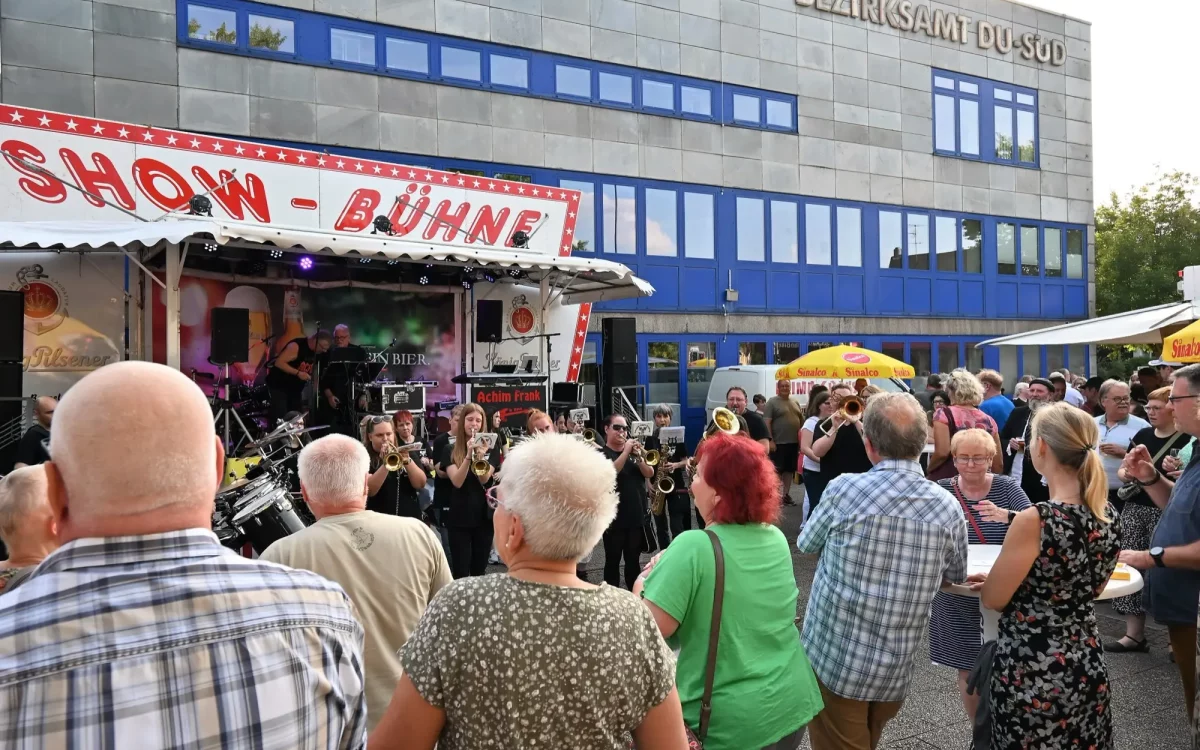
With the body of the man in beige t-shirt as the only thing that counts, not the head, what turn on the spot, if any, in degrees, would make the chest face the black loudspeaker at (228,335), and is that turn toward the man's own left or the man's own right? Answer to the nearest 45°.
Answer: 0° — they already face it

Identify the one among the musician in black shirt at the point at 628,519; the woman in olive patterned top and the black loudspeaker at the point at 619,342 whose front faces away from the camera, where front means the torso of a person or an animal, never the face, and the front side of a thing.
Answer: the woman in olive patterned top

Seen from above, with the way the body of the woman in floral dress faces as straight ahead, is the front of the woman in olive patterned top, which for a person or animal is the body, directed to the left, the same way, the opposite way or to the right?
the same way

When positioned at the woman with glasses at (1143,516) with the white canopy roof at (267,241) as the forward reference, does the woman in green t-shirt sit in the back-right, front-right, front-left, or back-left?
front-left

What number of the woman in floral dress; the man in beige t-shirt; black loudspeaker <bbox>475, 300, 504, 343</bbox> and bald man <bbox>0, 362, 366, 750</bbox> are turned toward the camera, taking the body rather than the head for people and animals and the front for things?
1

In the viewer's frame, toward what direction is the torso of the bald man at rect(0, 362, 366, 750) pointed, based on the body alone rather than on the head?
away from the camera

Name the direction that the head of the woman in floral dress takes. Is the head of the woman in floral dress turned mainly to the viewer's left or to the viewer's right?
to the viewer's left

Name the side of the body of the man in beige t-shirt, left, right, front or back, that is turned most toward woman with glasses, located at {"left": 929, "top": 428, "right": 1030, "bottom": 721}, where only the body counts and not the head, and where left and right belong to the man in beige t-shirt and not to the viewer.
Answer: right

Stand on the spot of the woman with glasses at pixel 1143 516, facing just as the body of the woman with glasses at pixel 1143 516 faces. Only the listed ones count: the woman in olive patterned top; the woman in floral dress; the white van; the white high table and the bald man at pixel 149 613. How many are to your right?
1

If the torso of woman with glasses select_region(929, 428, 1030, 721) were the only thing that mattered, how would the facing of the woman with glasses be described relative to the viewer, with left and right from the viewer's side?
facing the viewer

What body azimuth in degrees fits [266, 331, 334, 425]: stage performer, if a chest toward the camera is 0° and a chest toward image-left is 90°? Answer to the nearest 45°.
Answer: approximately 315°

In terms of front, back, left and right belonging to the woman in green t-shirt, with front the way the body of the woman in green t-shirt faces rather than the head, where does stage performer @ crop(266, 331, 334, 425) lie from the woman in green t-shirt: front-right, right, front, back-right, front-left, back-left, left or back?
front

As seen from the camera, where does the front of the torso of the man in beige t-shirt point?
away from the camera

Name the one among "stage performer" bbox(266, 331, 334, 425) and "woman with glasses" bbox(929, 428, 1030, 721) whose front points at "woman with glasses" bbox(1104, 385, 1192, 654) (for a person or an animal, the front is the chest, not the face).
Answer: the stage performer

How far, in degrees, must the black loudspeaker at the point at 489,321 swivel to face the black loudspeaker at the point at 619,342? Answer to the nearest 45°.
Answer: approximately 90° to its left

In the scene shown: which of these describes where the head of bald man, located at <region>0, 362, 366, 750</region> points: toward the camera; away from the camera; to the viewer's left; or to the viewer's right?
away from the camera

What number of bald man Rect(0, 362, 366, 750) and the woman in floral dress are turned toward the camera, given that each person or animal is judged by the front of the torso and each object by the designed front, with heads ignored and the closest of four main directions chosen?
0

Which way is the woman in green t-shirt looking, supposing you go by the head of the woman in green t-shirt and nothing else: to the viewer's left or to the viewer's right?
to the viewer's left

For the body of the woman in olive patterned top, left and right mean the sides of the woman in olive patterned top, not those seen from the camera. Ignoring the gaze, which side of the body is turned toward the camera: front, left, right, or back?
back

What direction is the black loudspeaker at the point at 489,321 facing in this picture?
toward the camera

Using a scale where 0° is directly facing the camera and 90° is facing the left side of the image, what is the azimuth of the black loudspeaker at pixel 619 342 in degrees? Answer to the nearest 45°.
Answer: approximately 315°

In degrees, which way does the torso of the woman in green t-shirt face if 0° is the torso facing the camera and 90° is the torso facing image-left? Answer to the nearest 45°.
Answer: approximately 135°

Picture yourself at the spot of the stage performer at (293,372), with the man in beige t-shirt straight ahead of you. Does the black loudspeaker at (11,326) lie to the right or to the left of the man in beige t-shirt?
right
